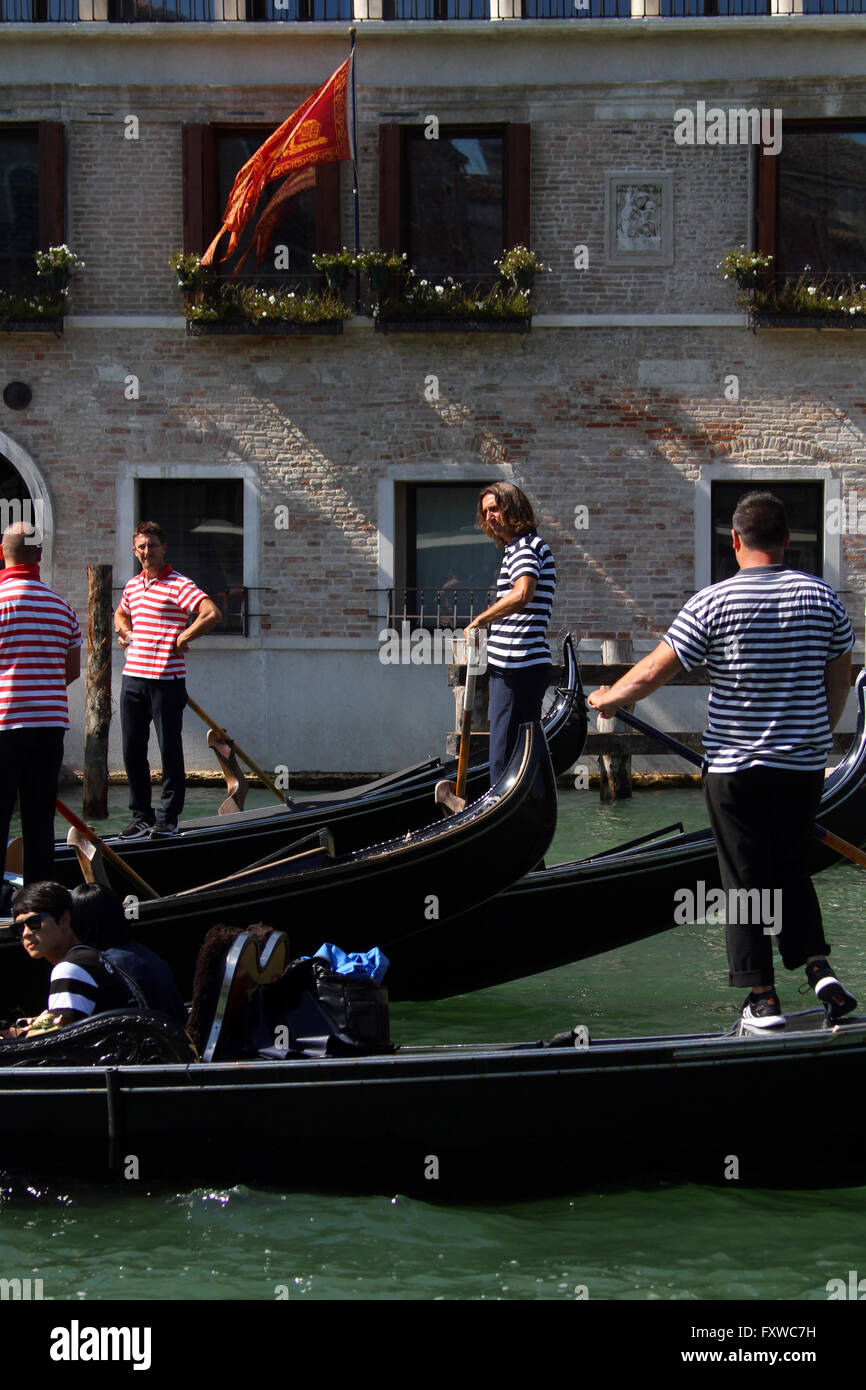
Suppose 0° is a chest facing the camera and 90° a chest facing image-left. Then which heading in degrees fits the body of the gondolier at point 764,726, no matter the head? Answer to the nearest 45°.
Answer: approximately 180°

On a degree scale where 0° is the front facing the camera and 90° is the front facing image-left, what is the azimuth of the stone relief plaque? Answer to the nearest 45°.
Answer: approximately 0°

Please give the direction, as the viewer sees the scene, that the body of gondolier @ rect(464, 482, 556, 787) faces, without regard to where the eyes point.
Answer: to the viewer's left

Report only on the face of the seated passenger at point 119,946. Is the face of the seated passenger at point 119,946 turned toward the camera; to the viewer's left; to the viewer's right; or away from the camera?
away from the camera

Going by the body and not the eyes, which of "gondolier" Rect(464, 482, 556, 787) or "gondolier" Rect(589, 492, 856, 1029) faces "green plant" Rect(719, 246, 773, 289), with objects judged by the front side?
"gondolier" Rect(589, 492, 856, 1029)

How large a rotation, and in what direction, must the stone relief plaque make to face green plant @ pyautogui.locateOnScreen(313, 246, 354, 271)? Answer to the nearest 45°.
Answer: approximately 90° to its right

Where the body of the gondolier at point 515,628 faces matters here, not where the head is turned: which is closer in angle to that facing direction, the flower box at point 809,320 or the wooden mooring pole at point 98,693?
the wooden mooring pole

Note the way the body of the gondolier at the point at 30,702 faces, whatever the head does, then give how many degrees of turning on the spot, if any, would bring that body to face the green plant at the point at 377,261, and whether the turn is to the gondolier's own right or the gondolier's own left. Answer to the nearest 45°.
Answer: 0° — they already face it

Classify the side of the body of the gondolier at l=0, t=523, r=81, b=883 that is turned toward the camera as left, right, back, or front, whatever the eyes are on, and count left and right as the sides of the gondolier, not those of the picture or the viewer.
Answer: back
